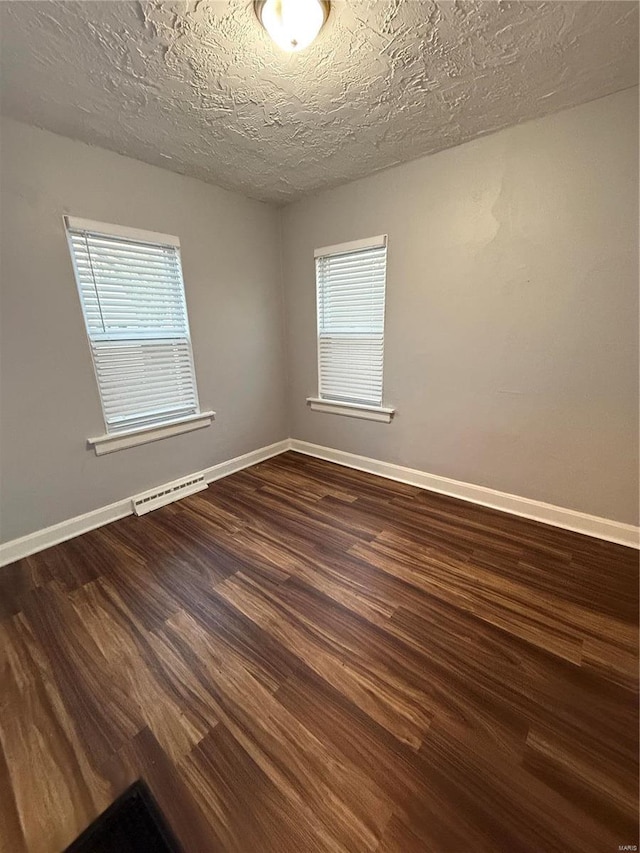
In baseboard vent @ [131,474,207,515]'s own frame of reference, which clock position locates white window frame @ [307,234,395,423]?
The white window frame is roughly at 11 o'clock from the baseboard vent.

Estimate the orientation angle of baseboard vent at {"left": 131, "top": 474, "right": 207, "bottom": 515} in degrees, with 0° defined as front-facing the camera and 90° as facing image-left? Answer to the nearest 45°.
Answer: approximately 315°
